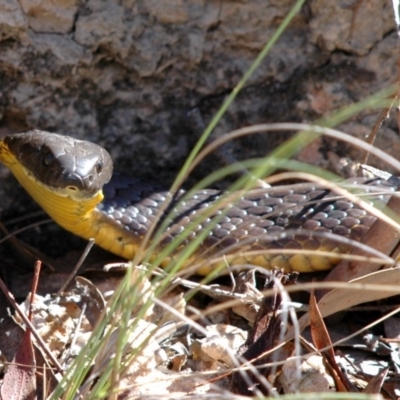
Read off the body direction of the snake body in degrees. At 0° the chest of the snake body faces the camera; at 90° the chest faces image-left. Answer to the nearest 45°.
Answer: approximately 90°
